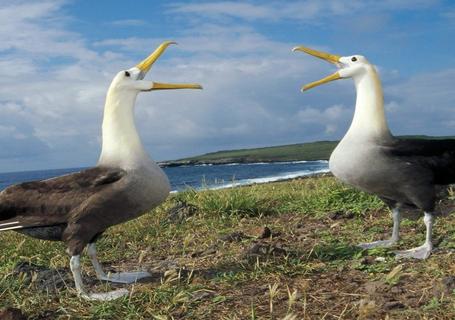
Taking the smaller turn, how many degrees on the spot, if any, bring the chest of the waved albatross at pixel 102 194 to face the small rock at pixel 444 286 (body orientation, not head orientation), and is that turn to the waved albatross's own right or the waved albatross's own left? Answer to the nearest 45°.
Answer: approximately 45° to the waved albatross's own right

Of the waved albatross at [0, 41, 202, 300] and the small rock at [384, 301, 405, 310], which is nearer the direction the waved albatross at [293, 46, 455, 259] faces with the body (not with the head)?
the waved albatross

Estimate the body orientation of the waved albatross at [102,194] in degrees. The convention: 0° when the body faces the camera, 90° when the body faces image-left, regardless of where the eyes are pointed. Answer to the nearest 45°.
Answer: approximately 270°

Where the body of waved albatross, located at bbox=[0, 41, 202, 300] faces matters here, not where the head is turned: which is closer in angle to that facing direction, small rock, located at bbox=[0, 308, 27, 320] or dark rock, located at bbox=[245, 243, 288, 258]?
the dark rock

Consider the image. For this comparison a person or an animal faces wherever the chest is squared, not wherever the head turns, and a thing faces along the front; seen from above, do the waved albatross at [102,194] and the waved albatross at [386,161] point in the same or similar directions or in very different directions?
very different directions

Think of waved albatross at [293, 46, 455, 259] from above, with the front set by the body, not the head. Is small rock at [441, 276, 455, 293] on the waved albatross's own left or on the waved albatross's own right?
on the waved albatross's own left

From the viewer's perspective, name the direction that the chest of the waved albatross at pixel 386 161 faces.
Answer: to the viewer's left

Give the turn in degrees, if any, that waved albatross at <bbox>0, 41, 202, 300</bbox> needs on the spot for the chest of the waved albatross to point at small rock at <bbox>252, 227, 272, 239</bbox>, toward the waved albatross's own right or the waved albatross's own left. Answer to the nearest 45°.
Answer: approximately 45° to the waved albatross's own left

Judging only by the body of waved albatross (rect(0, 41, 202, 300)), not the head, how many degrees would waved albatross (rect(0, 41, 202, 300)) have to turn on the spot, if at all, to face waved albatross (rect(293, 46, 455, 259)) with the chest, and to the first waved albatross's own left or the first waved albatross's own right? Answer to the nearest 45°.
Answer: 0° — it already faces it

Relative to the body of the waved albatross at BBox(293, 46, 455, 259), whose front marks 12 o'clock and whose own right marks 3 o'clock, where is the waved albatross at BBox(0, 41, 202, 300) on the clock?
the waved albatross at BBox(0, 41, 202, 300) is roughly at 11 o'clock from the waved albatross at BBox(293, 46, 455, 259).

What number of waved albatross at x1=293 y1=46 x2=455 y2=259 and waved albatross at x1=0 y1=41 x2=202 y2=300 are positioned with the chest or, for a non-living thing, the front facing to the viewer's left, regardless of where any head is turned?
1

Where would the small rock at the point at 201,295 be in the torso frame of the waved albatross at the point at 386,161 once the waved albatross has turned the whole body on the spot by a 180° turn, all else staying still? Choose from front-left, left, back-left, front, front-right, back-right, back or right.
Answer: back-right

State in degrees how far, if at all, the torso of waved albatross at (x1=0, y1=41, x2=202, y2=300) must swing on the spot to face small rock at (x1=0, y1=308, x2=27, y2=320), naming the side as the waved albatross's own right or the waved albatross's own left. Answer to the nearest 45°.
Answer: approximately 135° to the waved albatross's own right

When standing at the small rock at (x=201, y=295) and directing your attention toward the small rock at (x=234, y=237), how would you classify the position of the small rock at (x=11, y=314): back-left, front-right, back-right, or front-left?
back-left
